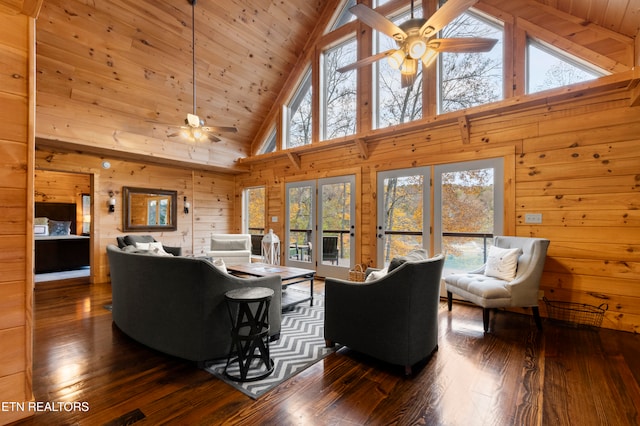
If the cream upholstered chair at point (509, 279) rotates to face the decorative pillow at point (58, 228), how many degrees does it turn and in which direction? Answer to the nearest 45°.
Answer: approximately 45° to its right

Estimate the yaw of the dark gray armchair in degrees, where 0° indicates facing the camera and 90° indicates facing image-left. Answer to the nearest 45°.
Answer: approximately 135°

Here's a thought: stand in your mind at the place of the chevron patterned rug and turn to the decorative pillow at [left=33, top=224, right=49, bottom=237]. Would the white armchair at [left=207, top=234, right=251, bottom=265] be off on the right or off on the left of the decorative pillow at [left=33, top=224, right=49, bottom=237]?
right

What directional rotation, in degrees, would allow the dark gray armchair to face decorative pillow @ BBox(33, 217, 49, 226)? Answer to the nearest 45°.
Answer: approximately 45° to its left

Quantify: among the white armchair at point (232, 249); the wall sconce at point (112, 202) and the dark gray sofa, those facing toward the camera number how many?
2

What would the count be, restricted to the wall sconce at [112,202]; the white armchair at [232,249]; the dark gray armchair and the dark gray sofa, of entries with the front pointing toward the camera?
2

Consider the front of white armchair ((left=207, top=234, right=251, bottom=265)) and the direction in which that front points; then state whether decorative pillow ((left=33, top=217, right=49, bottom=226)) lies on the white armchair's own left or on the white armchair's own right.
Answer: on the white armchair's own right

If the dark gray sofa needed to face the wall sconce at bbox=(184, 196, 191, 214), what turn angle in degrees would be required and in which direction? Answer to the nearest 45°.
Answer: approximately 45° to its left

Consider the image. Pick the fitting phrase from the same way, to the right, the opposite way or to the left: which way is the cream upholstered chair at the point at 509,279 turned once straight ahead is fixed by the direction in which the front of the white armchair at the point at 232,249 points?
to the right

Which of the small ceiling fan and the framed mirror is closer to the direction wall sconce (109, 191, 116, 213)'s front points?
the small ceiling fan

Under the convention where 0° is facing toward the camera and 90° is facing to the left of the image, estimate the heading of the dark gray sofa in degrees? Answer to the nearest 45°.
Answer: approximately 225°

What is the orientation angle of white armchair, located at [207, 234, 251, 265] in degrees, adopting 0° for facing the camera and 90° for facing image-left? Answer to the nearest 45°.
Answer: approximately 0°
